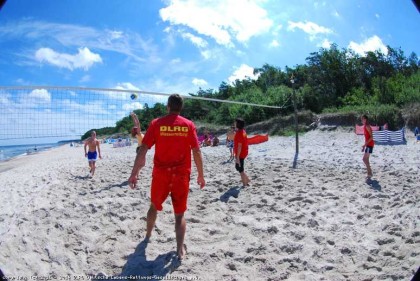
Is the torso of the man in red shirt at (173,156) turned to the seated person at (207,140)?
yes

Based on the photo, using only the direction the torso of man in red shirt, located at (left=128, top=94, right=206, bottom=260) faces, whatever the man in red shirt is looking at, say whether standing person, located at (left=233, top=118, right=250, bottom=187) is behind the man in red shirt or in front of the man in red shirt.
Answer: in front

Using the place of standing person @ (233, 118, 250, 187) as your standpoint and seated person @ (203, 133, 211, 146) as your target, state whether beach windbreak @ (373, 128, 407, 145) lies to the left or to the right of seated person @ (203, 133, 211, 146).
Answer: right

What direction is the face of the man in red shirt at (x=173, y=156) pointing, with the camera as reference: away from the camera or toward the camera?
away from the camera

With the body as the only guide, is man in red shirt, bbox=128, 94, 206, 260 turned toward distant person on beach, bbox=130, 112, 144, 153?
yes

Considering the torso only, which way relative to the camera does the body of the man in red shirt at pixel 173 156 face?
away from the camera

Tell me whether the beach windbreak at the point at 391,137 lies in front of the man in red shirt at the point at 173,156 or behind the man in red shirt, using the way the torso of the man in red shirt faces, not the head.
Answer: in front

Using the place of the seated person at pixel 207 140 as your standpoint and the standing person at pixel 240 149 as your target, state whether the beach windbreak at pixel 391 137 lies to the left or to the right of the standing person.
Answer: left
